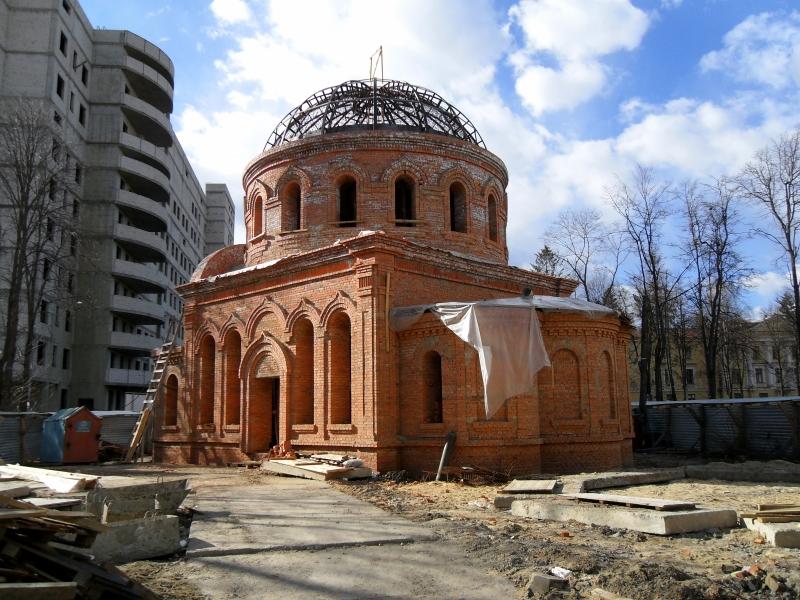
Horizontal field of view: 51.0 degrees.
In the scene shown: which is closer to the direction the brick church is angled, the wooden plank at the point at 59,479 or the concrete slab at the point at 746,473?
the wooden plank

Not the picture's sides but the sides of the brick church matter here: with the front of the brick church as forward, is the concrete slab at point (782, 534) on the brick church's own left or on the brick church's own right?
on the brick church's own left

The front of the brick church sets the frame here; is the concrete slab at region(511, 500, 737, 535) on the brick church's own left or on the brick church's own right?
on the brick church's own left

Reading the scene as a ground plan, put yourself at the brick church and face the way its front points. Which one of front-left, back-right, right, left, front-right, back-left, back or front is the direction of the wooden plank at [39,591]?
front-left

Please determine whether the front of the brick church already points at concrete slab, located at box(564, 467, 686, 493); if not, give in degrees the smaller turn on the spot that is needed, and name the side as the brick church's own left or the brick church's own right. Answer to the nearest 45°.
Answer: approximately 90° to the brick church's own left

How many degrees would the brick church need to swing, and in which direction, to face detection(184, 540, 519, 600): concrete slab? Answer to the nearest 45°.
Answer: approximately 45° to its left

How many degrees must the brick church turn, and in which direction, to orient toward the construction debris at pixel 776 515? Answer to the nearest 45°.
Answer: approximately 90° to its left

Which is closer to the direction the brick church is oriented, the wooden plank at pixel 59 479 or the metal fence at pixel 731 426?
the wooden plank

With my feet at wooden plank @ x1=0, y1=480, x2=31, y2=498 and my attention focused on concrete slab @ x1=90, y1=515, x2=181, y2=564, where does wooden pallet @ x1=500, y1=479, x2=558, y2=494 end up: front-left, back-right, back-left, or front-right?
front-left

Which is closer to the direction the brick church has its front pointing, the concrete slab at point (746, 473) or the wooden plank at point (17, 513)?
the wooden plank

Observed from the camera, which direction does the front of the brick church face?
facing the viewer and to the left of the viewer

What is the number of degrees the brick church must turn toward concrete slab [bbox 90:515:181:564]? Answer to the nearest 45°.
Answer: approximately 45° to its left
